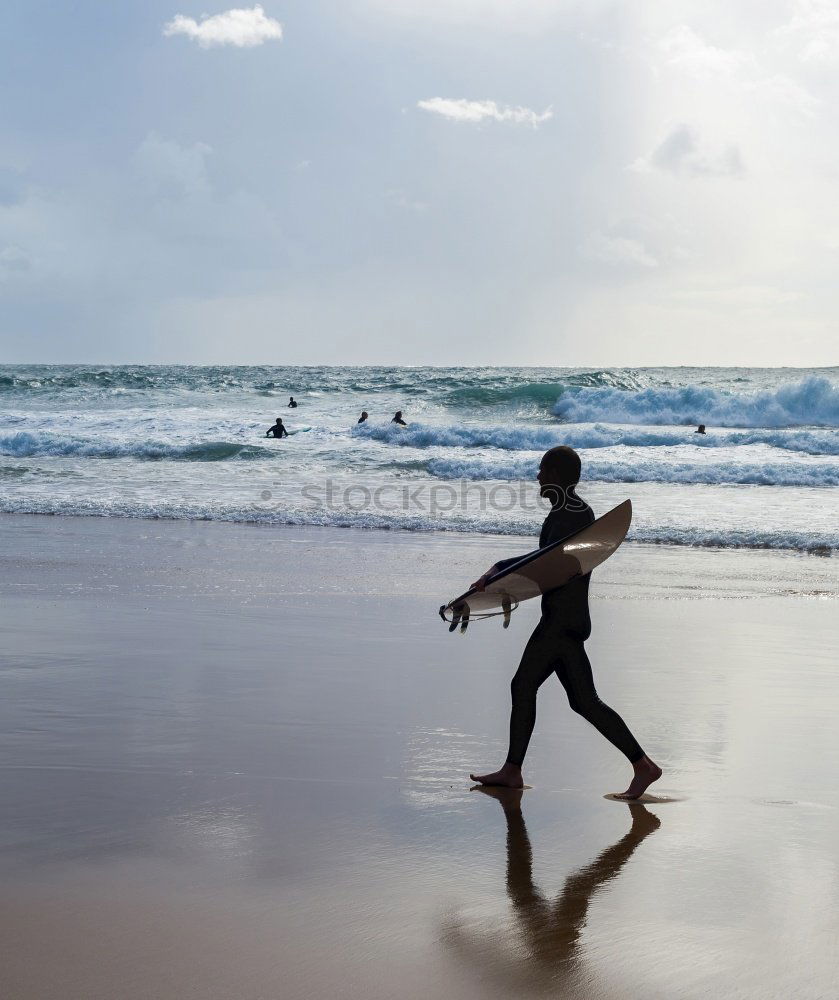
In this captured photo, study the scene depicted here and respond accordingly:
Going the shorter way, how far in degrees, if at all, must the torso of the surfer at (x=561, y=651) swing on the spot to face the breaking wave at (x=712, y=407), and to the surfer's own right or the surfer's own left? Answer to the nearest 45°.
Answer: approximately 90° to the surfer's own right

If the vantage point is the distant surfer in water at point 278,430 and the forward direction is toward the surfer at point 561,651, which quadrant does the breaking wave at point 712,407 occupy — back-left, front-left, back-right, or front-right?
back-left

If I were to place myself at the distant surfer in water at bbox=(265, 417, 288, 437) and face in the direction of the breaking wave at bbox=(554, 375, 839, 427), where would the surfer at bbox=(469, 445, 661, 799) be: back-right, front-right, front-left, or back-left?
back-right

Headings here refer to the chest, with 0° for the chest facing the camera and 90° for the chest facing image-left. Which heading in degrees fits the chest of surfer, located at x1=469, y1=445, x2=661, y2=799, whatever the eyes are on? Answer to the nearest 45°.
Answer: approximately 90°

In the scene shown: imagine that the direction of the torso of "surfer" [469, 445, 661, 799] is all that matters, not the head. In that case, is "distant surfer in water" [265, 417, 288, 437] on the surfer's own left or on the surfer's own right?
on the surfer's own right
